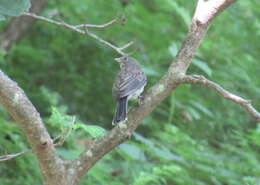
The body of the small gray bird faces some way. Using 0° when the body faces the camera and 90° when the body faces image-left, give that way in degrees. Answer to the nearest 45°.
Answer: approximately 225°

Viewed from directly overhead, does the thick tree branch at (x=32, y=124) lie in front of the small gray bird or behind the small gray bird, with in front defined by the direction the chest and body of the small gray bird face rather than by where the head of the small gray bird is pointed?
behind
